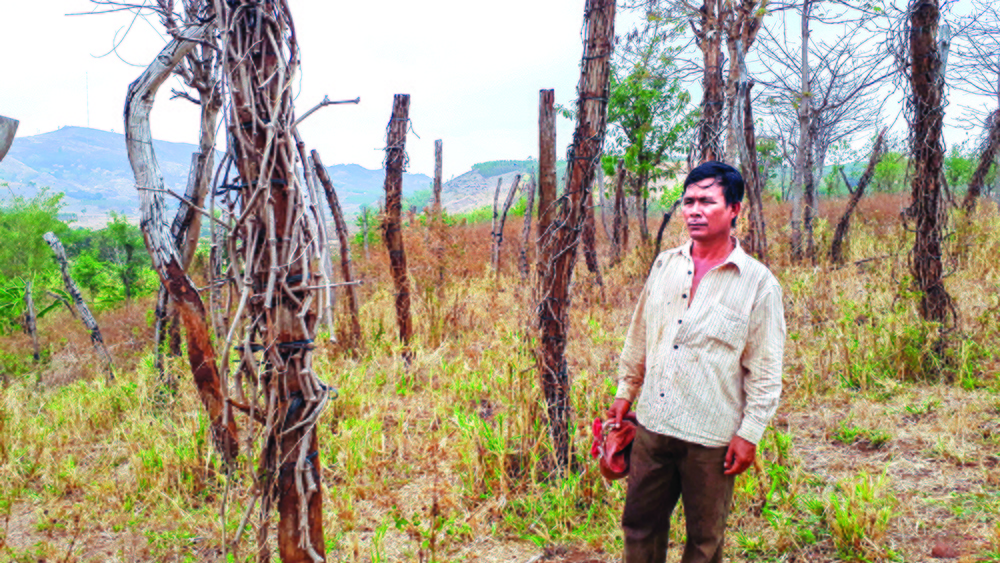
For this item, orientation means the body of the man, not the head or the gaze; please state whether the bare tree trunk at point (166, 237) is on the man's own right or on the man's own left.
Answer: on the man's own right

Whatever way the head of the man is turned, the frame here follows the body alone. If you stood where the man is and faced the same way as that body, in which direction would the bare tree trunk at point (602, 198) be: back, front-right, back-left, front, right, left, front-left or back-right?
back-right

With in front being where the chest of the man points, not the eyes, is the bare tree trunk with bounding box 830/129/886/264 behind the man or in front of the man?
behind

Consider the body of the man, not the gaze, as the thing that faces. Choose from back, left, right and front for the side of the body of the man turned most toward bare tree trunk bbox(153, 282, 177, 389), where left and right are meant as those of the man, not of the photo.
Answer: right

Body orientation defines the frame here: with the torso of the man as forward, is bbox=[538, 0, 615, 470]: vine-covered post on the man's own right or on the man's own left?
on the man's own right

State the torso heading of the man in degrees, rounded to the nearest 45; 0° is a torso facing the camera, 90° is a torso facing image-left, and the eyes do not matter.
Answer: approximately 45°

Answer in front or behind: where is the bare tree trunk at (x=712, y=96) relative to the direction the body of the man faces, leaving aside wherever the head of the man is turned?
behind

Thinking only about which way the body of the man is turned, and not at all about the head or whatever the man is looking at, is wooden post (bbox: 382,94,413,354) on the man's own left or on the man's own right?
on the man's own right

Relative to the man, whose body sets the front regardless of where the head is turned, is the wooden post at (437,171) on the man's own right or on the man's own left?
on the man's own right

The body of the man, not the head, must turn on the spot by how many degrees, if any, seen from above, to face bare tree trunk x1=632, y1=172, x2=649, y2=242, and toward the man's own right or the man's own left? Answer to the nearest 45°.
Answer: approximately 135° to the man's own right
